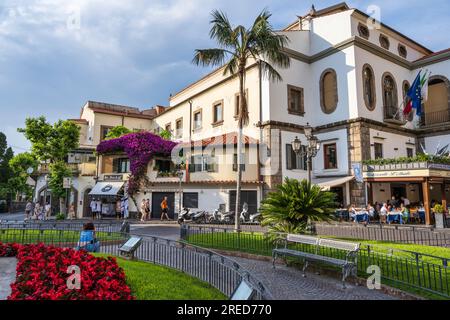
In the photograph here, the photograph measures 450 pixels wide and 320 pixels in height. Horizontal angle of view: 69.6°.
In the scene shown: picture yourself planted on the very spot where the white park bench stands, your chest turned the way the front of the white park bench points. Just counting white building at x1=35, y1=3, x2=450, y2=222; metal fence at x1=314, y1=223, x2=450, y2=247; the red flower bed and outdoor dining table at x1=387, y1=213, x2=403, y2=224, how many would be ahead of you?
1

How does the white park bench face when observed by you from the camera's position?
facing the viewer and to the left of the viewer

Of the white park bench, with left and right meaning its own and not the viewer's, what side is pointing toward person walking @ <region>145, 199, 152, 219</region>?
right

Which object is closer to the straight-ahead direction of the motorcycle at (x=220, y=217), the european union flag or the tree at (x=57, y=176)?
the tree

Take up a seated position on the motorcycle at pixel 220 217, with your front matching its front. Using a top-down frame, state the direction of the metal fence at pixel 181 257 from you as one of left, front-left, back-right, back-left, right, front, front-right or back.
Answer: left

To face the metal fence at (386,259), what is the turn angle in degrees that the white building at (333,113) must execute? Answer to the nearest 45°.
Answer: approximately 45° to its right

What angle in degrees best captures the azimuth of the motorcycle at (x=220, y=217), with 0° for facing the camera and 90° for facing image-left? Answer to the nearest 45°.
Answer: approximately 90°

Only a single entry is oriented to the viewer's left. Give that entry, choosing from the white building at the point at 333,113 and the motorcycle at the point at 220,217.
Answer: the motorcycle
